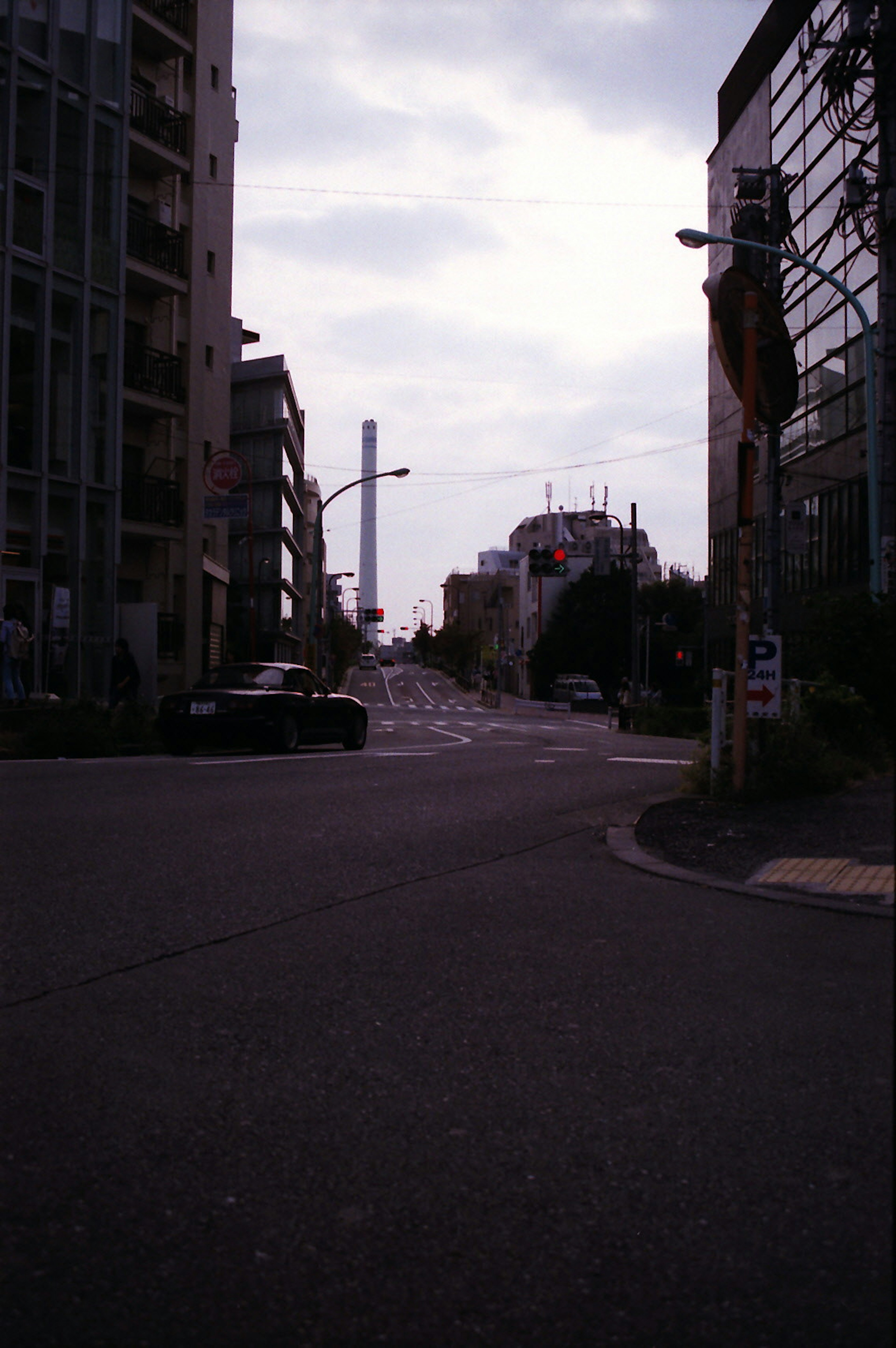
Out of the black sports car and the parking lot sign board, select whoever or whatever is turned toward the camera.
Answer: the parking lot sign board

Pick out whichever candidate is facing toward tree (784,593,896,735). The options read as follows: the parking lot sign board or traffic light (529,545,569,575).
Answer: the traffic light

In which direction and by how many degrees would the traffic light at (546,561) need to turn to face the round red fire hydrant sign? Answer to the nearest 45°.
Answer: approximately 45° to its right

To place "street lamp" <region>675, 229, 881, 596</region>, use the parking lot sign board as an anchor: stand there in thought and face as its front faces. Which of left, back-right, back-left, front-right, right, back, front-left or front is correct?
back

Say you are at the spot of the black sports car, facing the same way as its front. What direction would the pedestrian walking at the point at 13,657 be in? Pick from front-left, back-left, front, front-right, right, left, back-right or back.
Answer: left

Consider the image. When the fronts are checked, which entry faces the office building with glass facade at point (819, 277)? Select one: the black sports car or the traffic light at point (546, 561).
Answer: the black sports car

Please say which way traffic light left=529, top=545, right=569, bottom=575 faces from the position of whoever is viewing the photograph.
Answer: facing the viewer

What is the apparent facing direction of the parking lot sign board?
toward the camera

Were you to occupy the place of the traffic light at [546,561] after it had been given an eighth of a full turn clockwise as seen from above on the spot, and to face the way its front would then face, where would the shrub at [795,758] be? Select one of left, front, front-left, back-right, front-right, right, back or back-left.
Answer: front-left

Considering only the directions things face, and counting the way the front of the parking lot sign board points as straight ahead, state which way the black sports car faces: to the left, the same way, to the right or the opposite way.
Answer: the opposite way

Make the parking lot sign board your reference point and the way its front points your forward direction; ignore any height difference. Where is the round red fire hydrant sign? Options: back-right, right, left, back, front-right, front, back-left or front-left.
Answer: back-right

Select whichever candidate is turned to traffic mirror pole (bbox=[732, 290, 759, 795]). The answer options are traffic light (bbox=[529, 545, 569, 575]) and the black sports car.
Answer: the traffic light

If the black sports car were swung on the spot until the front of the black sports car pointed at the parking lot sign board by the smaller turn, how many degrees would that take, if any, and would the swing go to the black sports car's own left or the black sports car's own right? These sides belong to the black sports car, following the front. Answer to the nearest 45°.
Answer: approximately 90° to the black sports car's own right

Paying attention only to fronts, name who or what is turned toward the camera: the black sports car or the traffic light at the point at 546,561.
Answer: the traffic light

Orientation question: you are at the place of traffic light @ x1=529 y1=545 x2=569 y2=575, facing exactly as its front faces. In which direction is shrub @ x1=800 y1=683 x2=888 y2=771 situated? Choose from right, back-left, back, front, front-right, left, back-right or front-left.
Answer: front

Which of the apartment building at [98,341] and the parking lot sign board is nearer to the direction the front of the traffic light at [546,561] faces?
the parking lot sign board

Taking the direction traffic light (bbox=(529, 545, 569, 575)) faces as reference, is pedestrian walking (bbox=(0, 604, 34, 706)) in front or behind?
in front
